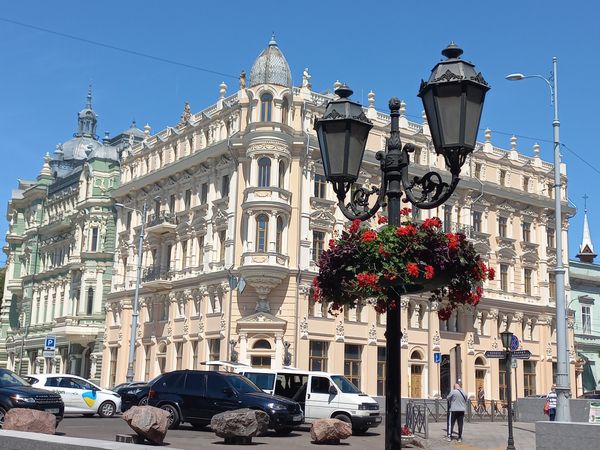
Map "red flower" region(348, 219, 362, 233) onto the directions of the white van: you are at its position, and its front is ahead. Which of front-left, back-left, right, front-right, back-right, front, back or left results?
front-right

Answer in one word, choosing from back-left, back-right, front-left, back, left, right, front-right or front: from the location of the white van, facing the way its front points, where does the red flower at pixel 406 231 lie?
front-right

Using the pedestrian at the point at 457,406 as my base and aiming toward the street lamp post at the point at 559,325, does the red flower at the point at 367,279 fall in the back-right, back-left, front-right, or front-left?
back-right

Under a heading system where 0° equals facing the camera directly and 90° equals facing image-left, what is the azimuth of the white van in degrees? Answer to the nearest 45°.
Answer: approximately 315°

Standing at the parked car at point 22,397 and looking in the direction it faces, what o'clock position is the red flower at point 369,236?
The red flower is roughly at 1 o'clock from the parked car.

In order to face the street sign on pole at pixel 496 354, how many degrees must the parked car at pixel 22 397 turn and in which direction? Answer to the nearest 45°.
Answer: approximately 45° to its left

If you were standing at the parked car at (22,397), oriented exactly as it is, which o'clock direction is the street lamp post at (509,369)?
The street lamp post is roughly at 11 o'clock from the parked car.
